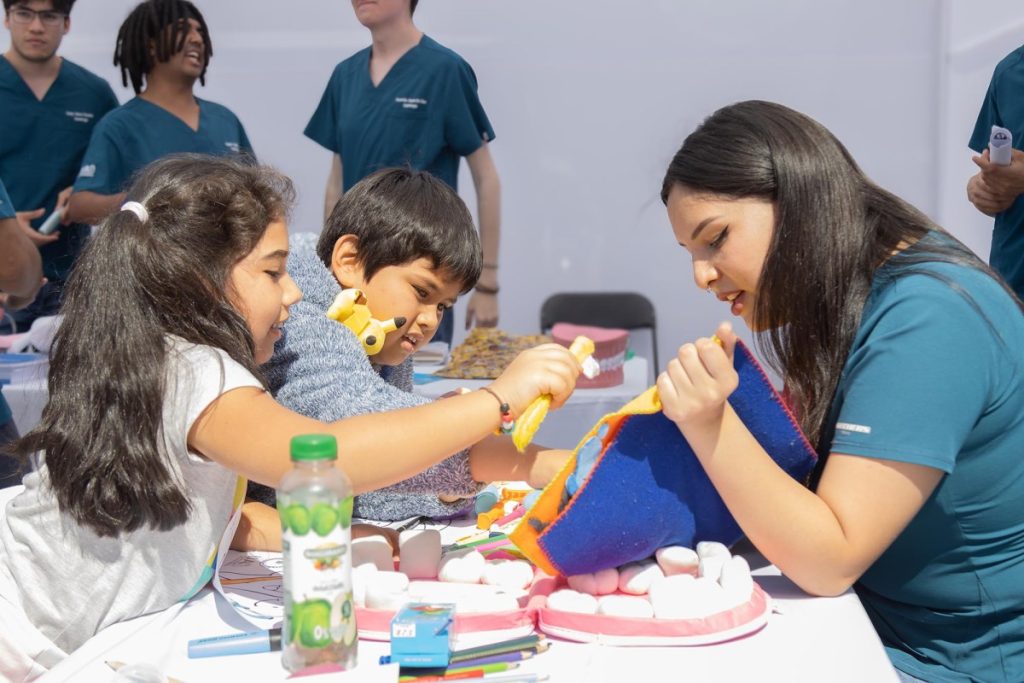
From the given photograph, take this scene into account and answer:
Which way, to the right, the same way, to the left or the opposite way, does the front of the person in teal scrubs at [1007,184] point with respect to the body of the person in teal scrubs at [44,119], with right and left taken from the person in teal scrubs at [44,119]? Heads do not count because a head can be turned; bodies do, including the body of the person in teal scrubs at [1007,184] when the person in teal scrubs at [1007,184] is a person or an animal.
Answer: to the right

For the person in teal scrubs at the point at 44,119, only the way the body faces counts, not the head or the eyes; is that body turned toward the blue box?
yes

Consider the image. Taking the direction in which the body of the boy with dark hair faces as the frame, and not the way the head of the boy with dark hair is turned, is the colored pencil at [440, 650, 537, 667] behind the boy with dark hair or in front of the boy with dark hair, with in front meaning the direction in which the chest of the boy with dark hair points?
in front

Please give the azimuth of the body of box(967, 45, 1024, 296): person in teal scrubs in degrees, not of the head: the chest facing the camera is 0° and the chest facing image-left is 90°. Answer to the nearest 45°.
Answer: approximately 45°

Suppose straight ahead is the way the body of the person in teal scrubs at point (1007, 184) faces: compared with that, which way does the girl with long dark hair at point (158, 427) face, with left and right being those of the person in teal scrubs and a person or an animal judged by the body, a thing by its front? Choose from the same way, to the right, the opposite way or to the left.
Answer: the opposite way

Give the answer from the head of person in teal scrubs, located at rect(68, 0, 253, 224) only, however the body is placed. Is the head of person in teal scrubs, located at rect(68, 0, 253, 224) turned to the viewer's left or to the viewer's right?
to the viewer's right

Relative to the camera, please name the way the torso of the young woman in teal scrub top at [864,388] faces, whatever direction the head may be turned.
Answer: to the viewer's left

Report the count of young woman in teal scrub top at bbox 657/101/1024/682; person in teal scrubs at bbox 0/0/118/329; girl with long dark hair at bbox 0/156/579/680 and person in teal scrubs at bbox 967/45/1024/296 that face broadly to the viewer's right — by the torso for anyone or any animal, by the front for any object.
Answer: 1

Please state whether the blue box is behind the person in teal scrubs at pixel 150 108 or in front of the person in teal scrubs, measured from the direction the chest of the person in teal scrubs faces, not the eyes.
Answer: in front

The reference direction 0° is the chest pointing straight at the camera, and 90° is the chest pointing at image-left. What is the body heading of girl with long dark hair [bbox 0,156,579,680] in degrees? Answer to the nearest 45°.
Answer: approximately 270°

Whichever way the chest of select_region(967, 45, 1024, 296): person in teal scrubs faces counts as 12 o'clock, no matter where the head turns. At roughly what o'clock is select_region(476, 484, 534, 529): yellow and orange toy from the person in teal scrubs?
The yellow and orange toy is roughly at 11 o'clock from the person in teal scrubs.

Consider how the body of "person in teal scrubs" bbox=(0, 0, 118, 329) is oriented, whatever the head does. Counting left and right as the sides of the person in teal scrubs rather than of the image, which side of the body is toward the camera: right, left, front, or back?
front
